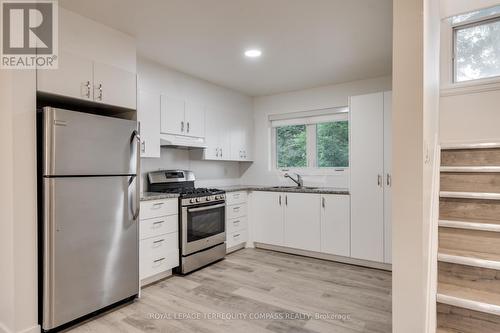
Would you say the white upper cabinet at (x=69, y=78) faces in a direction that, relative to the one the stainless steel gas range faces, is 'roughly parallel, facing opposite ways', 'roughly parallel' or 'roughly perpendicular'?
roughly parallel

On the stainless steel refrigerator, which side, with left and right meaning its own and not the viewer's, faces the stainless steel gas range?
left

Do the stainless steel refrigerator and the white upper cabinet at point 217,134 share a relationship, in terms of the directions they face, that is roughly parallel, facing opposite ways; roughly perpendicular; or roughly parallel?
roughly parallel

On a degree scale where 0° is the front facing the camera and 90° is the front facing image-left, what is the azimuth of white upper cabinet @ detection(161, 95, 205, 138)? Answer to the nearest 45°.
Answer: approximately 315°

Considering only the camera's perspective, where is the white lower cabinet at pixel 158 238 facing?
facing the viewer and to the right of the viewer

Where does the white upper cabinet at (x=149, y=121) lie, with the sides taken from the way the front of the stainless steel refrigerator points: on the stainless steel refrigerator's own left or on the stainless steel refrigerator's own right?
on the stainless steel refrigerator's own left

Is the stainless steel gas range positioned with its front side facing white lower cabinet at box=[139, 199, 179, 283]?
no

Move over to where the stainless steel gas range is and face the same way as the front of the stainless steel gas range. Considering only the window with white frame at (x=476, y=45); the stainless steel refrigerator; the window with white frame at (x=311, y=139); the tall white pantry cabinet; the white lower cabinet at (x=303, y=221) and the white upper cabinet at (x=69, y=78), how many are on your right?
2

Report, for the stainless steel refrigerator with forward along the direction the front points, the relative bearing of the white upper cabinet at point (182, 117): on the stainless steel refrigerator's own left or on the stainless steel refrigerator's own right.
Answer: on the stainless steel refrigerator's own left

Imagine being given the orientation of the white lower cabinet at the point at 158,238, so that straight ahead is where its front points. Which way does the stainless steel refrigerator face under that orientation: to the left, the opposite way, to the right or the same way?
the same way

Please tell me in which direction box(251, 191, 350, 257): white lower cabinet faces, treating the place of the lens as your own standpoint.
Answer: facing the viewer and to the left of the viewer

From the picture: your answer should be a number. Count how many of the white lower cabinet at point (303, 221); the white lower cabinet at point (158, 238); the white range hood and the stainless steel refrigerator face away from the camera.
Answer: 0

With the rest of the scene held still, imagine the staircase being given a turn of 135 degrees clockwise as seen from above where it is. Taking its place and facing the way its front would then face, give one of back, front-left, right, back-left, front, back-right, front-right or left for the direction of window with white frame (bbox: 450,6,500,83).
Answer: front-right

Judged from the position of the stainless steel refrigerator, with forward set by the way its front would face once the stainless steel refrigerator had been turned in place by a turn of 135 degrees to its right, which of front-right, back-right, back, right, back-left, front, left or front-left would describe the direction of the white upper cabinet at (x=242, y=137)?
back-right

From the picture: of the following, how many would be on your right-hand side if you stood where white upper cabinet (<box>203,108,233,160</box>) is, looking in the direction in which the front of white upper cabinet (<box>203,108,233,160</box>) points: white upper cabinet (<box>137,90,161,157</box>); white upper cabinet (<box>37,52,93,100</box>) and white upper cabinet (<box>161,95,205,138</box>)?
3

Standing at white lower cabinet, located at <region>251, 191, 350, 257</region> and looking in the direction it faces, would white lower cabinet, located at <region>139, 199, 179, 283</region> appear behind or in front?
in front
